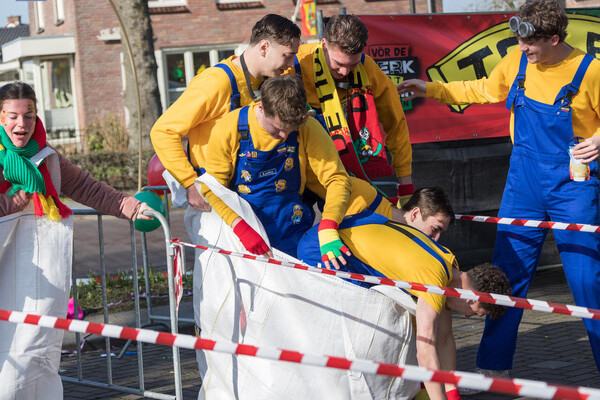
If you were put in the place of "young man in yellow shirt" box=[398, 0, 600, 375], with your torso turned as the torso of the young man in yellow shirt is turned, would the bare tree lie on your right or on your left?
on your right

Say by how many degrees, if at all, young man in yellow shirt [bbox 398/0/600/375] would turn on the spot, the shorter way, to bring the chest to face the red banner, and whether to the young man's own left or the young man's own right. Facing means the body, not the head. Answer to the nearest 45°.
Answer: approximately 135° to the young man's own right

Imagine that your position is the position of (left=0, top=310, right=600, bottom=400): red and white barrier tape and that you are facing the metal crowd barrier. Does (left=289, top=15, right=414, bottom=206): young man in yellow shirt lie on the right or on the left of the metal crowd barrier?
right

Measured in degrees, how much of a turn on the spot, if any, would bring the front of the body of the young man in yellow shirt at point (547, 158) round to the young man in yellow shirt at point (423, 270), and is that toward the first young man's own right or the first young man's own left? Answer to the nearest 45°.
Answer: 0° — they already face them

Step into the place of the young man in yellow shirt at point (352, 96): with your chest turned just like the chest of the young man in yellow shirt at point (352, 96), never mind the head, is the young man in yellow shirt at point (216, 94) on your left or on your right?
on your right

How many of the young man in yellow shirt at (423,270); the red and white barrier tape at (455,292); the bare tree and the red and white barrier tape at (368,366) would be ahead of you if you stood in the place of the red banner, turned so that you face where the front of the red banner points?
3
